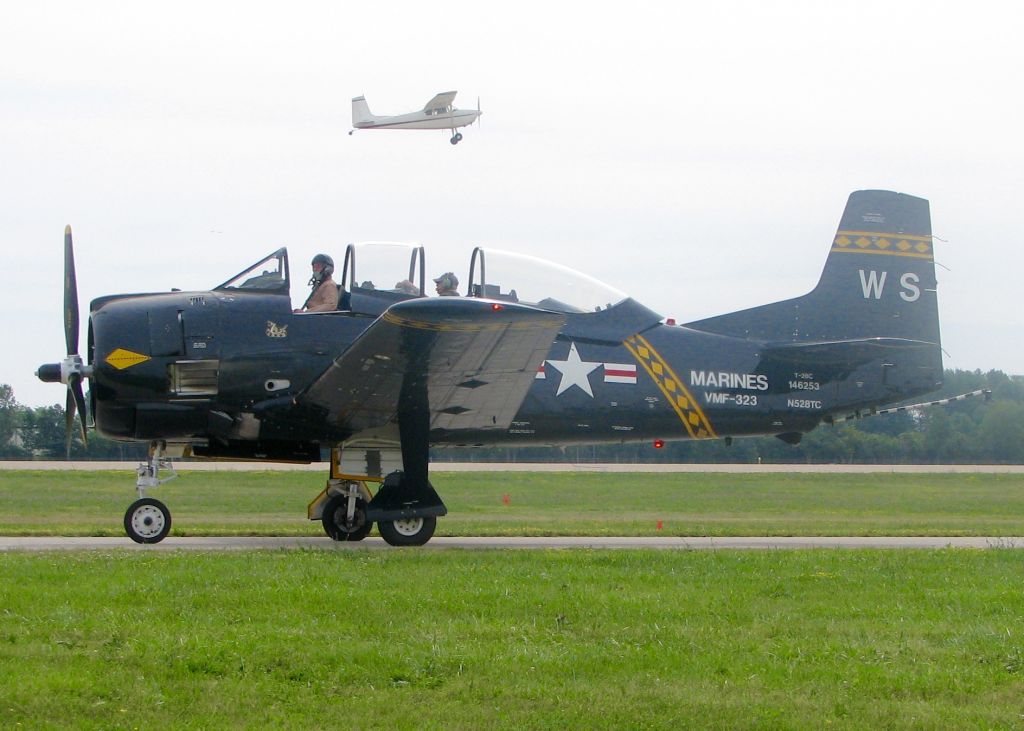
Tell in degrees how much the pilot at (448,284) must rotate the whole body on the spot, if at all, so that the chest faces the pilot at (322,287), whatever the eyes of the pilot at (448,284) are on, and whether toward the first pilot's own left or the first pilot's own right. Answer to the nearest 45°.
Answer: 0° — they already face them

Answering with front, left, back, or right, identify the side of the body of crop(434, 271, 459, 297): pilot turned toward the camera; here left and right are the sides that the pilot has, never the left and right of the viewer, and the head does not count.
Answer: left

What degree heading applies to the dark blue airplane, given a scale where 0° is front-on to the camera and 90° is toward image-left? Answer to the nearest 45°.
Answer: approximately 90°
